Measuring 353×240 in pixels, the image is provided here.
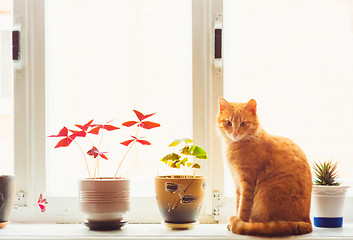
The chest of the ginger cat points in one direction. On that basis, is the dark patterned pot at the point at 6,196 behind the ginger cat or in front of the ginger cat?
in front
